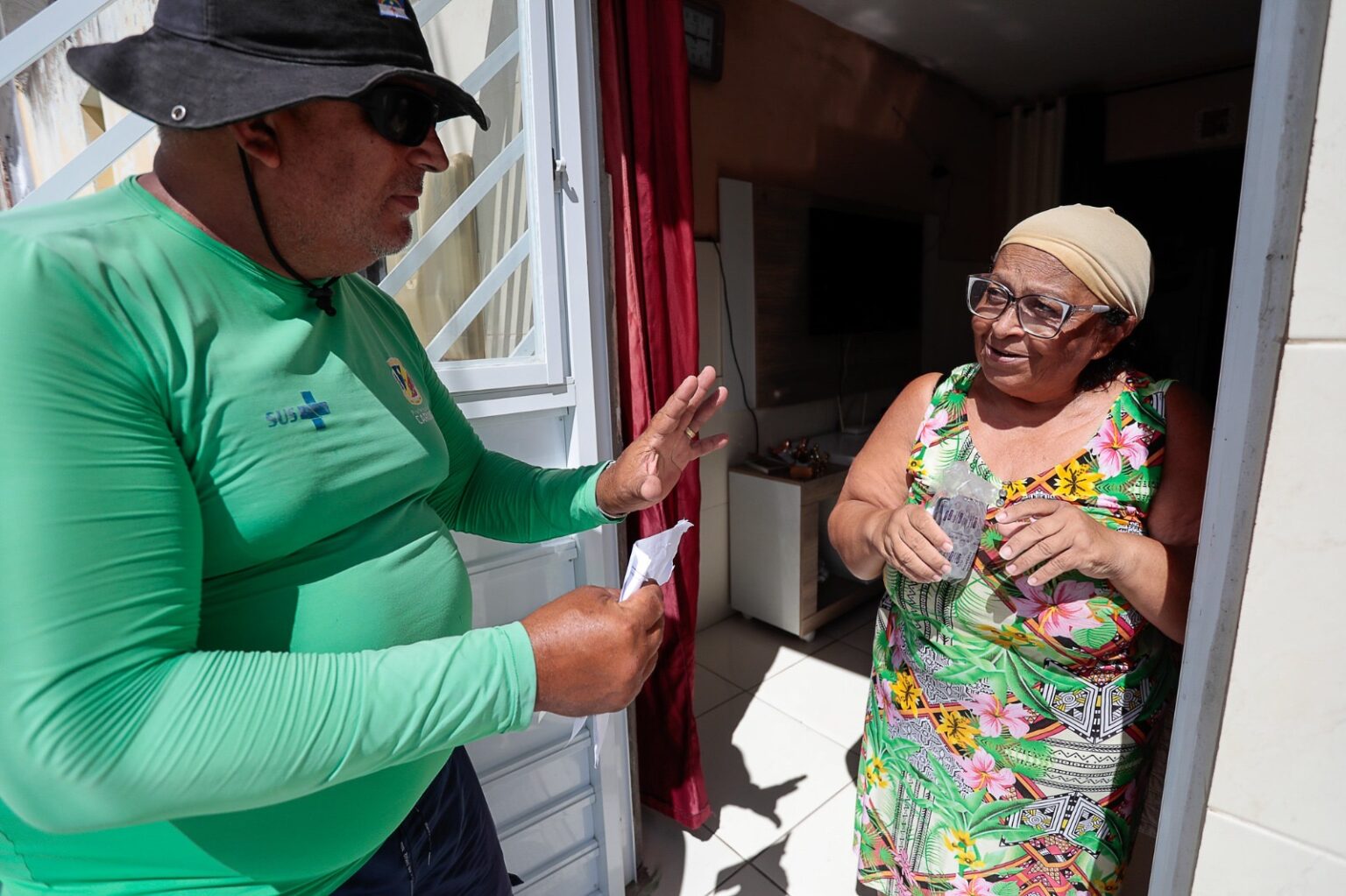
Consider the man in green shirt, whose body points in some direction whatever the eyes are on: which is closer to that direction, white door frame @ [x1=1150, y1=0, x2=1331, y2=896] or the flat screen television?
the white door frame

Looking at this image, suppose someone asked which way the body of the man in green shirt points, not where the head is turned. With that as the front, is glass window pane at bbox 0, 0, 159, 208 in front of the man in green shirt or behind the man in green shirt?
behind

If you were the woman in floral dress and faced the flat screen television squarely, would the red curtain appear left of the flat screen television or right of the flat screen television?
left

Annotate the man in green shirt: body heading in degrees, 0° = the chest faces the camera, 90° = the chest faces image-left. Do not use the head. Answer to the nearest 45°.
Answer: approximately 315°

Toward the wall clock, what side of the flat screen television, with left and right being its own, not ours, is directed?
right

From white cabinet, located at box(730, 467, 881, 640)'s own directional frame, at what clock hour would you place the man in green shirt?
The man in green shirt is roughly at 2 o'clock from the white cabinet.

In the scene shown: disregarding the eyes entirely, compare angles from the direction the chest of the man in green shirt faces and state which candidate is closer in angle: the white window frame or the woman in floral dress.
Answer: the woman in floral dress

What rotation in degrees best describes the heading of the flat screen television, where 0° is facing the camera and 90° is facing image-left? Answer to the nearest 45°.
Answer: approximately 315°

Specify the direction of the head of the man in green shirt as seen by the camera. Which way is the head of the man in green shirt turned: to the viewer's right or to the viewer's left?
to the viewer's right

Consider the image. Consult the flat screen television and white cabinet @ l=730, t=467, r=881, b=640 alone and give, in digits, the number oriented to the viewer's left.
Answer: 0

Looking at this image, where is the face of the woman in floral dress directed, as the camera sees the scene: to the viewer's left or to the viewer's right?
to the viewer's left
